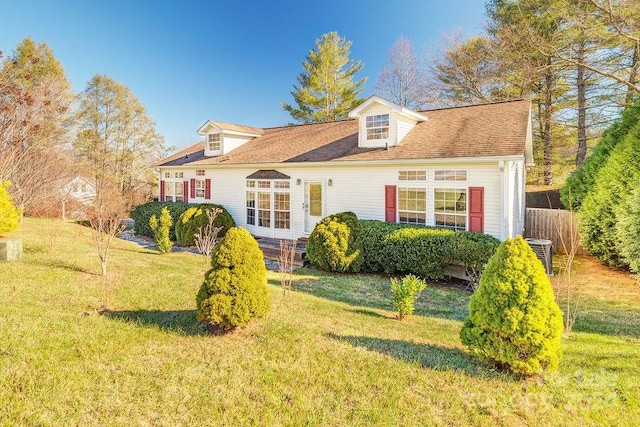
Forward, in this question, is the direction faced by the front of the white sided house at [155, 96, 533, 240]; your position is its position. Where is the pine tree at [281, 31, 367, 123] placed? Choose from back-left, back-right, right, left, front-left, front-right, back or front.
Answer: back-right

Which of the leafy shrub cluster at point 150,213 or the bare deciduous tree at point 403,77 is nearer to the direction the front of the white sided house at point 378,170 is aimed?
the leafy shrub cluster

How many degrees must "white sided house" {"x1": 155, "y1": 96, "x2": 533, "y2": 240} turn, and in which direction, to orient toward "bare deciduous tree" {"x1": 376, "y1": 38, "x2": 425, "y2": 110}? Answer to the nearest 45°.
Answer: approximately 135° to its right

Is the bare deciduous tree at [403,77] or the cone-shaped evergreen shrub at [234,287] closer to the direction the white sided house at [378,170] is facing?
the cone-shaped evergreen shrub

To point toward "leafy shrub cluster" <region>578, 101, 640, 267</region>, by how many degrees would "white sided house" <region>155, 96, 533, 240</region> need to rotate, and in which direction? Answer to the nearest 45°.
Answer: approximately 135° to its left

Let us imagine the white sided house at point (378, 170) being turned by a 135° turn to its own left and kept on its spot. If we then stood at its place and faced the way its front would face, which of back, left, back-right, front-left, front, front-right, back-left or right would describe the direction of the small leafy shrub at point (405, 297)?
right

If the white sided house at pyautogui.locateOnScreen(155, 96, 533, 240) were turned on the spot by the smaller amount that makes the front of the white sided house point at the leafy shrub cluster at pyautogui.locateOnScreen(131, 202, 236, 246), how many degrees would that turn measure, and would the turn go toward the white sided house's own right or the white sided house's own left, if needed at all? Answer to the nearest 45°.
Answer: approximately 45° to the white sided house's own right

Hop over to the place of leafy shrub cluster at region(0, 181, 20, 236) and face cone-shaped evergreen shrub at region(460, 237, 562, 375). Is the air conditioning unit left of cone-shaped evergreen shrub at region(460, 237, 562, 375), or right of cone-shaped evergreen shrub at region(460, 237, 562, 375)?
left

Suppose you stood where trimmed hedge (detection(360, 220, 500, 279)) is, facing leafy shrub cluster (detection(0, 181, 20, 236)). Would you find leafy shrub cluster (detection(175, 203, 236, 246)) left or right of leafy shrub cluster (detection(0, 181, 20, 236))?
right

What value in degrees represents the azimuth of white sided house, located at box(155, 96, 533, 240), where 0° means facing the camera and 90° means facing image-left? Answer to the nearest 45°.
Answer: approximately 45°

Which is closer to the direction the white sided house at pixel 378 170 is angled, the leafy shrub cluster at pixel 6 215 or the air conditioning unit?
the leafy shrub cluster

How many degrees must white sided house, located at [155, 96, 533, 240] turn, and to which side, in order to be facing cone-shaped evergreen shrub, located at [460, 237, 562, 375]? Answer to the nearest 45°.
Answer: approximately 45° to its left
